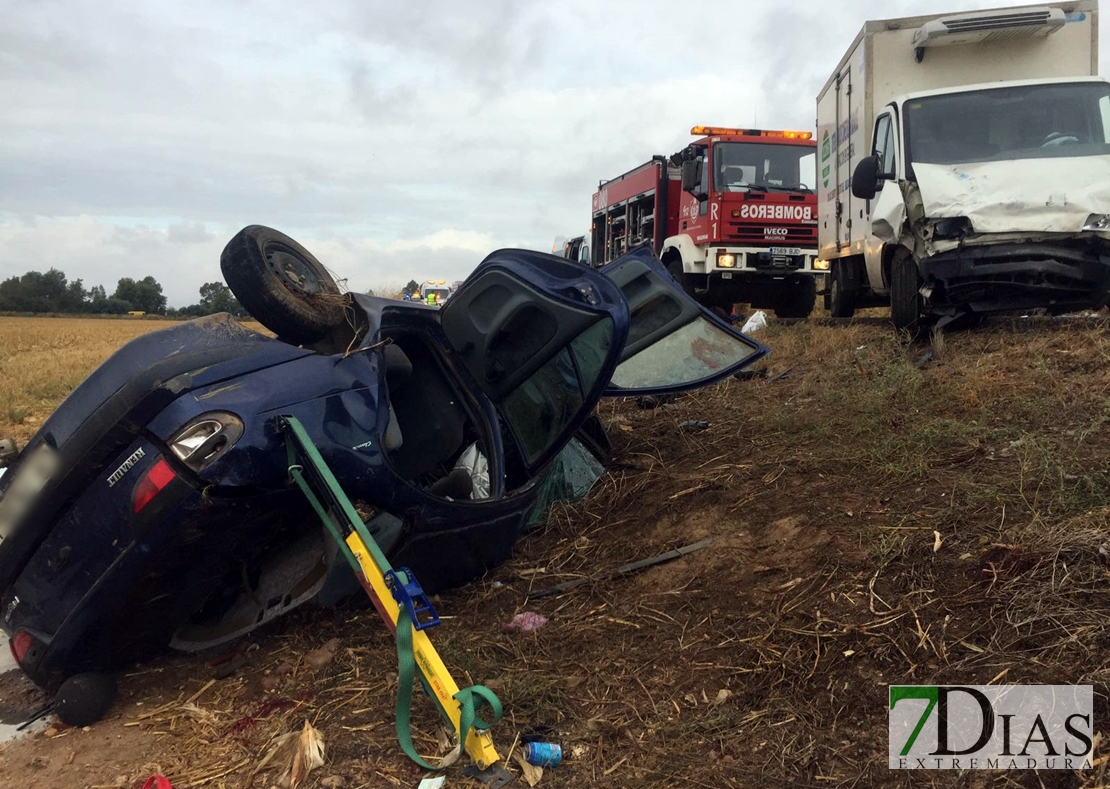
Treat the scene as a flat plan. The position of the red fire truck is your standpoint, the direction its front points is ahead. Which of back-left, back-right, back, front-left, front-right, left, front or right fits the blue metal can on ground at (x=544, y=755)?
front-right

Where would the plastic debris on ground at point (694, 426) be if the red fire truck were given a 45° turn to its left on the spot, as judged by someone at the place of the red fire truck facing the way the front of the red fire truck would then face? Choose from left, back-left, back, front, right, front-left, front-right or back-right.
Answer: right

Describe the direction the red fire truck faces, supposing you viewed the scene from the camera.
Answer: facing the viewer and to the right of the viewer

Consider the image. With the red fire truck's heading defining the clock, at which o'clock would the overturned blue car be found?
The overturned blue car is roughly at 2 o'clock from the red fire truck.
